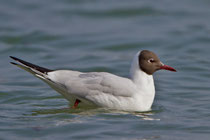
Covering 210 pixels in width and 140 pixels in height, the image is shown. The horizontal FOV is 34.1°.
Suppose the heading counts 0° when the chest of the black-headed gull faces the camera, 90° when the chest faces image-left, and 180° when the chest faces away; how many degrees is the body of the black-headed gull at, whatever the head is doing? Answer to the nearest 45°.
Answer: approximately 270°
